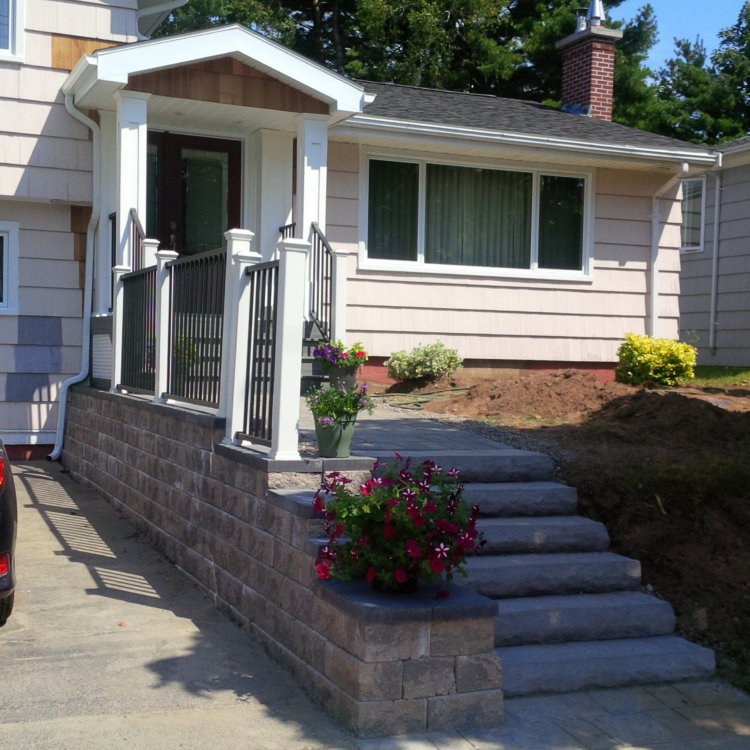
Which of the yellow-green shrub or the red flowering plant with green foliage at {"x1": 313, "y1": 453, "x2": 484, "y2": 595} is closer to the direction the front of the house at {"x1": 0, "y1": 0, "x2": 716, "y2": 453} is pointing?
the red flowering plant with green foliage

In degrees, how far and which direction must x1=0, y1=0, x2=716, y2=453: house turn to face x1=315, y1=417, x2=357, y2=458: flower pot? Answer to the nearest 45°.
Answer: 0° — it already faces it

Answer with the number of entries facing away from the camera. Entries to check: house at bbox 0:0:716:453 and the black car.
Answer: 1

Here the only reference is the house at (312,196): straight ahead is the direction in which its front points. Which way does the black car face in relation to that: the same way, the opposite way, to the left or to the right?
the opposite way

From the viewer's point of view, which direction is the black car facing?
away from the camera

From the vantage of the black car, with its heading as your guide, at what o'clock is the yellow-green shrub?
The yellow-green shrub is roughly at 2 o'clock from the black car.

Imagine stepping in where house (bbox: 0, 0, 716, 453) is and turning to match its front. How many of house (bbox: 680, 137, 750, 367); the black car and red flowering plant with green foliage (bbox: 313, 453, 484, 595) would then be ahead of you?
2

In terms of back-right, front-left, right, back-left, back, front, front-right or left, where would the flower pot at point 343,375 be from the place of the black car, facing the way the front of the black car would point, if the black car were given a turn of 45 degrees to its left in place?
right

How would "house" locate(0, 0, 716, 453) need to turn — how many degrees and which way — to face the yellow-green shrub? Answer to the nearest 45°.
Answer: approximately 90° to its left

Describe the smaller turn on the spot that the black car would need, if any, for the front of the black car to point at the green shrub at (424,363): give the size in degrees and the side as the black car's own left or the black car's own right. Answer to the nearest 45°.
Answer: approximately 45° to the black car's own right

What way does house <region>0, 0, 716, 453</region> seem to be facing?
toward the camera

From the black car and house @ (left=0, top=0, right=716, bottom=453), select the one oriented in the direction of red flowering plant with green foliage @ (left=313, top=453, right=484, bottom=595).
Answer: the house

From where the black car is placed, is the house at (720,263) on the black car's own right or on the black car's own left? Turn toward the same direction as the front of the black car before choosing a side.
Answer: on the black car's own right

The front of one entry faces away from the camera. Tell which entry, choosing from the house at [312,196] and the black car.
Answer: the black car

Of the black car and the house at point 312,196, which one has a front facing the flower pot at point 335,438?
the house

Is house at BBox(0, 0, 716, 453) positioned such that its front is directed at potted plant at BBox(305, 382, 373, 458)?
yes

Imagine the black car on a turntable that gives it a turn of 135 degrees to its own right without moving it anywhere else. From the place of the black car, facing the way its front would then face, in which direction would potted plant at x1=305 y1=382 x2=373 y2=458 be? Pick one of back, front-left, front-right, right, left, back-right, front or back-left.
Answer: front-left

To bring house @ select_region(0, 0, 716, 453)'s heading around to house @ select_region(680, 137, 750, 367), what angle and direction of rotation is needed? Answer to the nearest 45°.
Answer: approximately 135° to its left
